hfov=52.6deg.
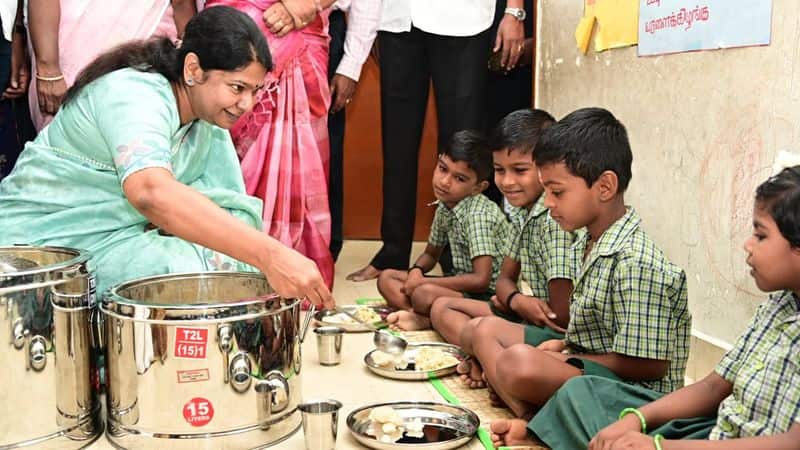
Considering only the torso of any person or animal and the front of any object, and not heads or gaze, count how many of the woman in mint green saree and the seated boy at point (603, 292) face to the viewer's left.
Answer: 1

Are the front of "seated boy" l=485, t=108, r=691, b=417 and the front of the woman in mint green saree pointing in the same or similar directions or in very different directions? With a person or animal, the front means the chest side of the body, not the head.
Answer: very different directions

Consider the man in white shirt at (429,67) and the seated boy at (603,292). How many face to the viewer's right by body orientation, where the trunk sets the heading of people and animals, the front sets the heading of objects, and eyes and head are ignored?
0

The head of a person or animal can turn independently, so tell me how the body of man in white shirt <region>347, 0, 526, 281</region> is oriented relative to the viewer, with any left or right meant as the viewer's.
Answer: facing the viewer and to the left of the viewer

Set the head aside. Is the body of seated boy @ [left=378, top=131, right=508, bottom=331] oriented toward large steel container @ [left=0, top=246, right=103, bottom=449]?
yes

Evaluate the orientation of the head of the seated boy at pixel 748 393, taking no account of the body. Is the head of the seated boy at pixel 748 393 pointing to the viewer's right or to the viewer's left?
to the viewer's left

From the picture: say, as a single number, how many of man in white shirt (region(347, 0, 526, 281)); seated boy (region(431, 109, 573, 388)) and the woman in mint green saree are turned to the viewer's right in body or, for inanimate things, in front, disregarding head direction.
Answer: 1

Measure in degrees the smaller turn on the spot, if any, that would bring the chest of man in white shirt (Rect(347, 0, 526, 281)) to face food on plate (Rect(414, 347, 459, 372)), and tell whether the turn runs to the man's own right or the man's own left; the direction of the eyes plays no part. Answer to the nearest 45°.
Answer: approximately 45° to the man's own left

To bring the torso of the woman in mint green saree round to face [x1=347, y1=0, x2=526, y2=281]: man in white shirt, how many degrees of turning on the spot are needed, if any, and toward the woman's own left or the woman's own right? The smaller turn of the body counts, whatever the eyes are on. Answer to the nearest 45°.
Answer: approximately 45° to the woman's own left

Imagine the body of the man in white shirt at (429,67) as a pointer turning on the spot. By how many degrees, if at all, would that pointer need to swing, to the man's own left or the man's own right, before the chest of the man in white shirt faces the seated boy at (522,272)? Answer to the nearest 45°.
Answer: approximately 45° to the man's own left

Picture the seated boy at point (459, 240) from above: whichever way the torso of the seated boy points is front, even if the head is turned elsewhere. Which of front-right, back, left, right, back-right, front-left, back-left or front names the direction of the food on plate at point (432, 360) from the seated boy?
front-left

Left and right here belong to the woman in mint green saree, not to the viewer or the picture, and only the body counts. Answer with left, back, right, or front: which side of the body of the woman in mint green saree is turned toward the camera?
right
